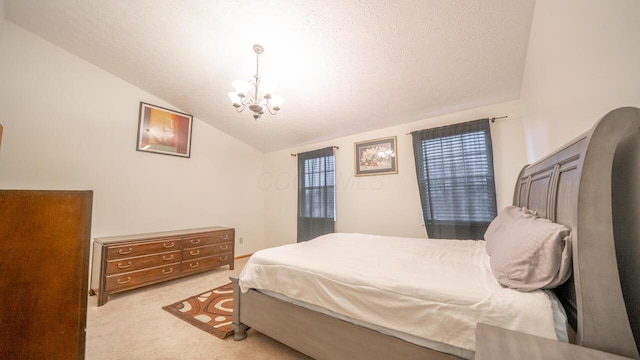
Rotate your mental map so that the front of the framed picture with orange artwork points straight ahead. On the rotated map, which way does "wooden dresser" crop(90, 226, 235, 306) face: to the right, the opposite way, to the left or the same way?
the same way

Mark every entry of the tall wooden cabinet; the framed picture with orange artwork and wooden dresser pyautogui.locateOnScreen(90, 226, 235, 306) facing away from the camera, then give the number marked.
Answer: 0

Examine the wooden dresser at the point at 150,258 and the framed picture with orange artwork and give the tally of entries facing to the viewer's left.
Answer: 0

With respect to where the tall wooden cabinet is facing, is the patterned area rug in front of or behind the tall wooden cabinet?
in front

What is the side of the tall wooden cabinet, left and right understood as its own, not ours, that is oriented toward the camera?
right

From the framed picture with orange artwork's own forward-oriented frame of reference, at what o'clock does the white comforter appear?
The white comforter is roughly at 1 o'clock from the framed picture with orange artwork.

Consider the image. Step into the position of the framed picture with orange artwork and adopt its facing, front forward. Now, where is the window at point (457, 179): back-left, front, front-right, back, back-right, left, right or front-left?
front

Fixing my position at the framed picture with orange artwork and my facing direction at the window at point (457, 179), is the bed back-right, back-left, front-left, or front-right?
front-right

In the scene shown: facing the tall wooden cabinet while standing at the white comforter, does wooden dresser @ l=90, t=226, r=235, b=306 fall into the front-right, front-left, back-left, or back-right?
front-right

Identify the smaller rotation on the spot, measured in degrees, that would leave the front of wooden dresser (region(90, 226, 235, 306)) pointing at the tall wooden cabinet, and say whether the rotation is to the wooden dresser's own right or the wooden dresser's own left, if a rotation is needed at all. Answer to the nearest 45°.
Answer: approximately 45° to the wooden dresser's own right

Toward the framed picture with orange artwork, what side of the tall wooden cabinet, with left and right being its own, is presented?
left

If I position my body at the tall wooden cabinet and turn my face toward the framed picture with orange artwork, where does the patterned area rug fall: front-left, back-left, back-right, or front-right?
front-right

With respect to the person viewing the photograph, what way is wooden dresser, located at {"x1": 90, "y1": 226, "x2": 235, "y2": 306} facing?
facing the viewer and to the right of the viewer
